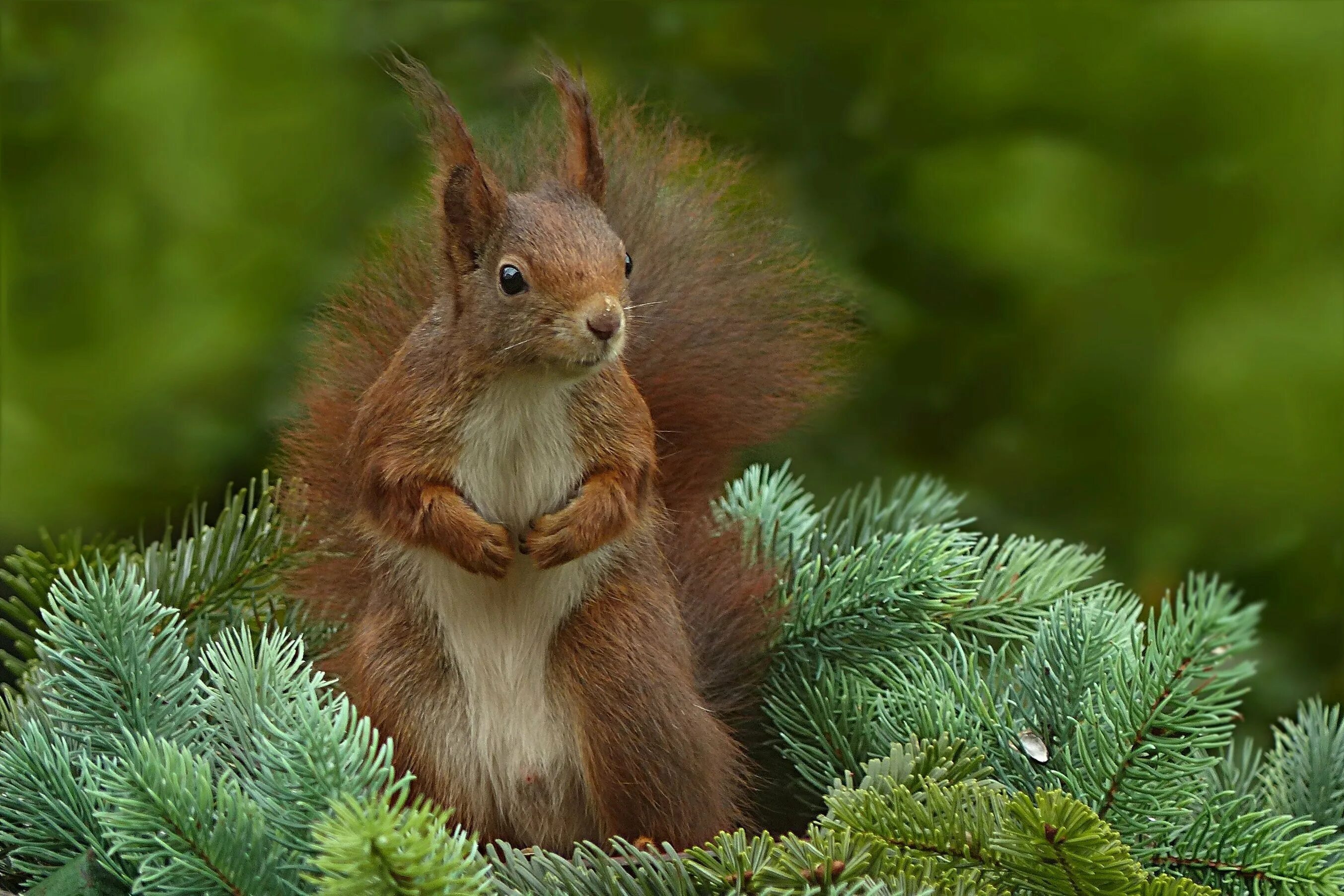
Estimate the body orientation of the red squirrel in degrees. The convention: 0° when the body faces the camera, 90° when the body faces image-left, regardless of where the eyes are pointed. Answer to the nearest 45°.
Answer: approximately 0°
